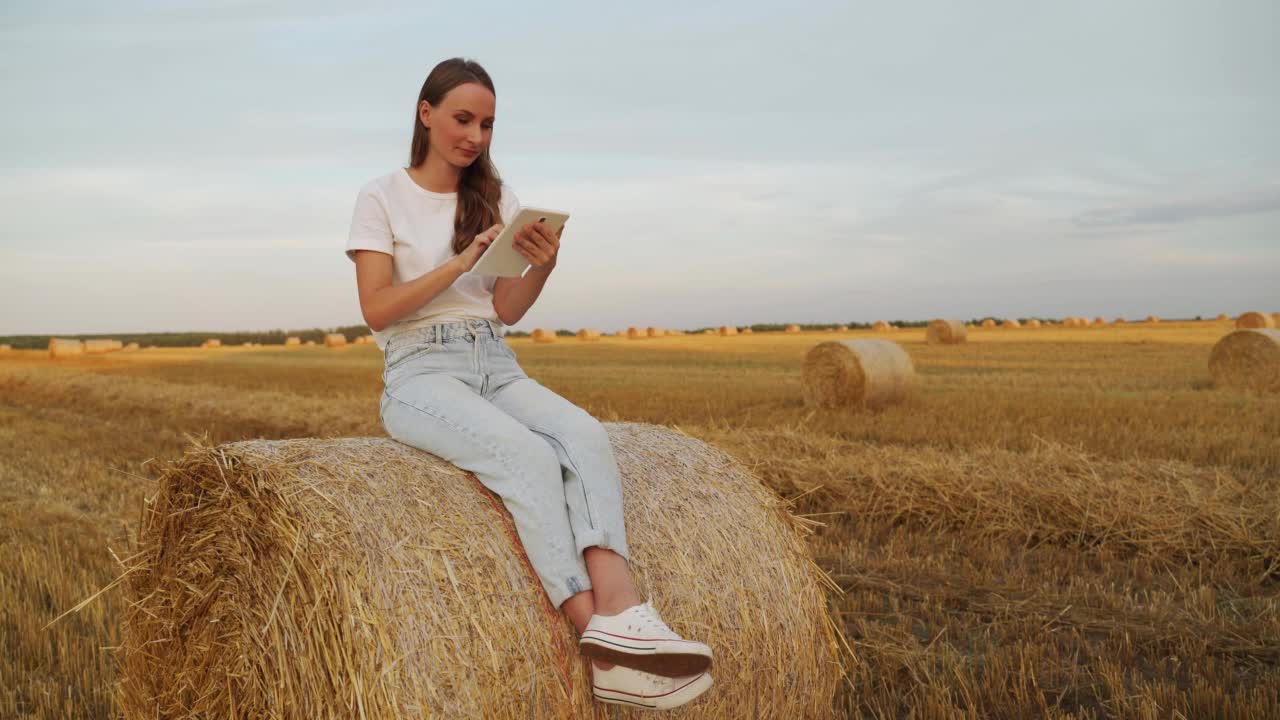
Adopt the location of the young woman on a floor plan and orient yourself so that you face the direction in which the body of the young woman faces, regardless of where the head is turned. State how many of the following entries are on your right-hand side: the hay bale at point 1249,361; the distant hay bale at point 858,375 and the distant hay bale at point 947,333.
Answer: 0

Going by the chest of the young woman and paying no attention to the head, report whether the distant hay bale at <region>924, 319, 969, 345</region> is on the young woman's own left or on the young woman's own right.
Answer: on the young woman's own left

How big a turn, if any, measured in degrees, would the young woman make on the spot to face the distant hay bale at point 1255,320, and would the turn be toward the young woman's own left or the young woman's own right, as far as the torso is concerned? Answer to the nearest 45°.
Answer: approximately 90° to the young woman's own left

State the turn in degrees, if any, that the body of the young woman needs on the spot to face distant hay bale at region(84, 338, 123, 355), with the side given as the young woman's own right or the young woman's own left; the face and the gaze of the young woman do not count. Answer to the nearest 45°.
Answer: approximately 180°

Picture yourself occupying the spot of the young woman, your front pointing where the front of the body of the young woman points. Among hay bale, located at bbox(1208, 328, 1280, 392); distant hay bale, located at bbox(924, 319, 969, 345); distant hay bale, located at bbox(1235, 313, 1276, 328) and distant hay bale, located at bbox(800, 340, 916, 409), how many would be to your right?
0

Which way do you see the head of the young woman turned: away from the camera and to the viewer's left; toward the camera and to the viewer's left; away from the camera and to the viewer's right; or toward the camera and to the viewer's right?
toward the camera and to the viewer's right

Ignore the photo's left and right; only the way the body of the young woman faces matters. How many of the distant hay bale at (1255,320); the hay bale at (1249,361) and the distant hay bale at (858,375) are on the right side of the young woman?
0

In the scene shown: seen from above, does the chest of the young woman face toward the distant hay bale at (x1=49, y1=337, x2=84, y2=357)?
no

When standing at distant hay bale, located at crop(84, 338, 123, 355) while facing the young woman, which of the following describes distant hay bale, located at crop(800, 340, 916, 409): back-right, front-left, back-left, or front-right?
front-left

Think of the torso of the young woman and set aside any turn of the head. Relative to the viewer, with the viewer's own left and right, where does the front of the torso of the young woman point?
facing the viewer and to the right of the viewer

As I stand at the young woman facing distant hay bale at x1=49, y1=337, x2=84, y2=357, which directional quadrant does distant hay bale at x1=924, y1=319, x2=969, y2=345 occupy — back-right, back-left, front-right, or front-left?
front-right

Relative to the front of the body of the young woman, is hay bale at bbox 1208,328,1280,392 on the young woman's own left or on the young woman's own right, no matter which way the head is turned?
on the young woman's own left

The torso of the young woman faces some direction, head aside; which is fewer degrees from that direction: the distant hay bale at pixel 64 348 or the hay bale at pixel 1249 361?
the hay bale

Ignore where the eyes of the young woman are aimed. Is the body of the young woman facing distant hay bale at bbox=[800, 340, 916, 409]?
no
